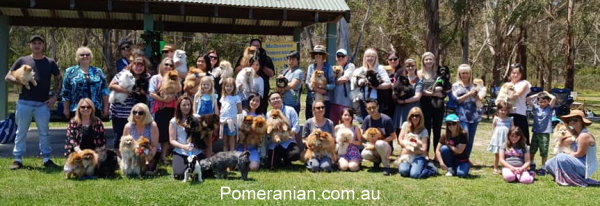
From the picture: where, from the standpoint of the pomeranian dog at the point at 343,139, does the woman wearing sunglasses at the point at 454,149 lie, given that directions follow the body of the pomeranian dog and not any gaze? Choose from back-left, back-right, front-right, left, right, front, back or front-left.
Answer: left

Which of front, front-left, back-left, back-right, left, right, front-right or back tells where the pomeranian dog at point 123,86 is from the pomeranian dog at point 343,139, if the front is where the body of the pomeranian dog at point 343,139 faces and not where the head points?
right

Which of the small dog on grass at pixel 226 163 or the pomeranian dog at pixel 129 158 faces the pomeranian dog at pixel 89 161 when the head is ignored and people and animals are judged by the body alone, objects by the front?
the small dog on grass

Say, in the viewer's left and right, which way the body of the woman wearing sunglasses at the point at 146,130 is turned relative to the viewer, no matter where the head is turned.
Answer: facing the viewer

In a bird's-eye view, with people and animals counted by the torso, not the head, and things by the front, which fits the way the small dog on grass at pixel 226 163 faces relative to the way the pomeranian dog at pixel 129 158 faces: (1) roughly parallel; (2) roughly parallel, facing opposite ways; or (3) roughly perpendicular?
roughly perpendicular

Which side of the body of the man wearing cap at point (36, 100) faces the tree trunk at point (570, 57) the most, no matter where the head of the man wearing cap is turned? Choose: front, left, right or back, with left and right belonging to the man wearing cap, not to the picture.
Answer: left

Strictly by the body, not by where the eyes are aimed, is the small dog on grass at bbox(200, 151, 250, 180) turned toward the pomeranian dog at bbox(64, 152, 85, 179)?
yes

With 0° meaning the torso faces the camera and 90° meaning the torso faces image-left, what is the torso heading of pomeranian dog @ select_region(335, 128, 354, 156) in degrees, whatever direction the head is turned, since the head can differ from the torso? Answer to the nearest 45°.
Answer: approximately 0°

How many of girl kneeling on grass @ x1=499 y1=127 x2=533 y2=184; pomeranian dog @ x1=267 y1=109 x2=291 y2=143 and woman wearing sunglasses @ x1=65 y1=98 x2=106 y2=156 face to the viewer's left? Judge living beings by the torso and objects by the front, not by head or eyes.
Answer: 0

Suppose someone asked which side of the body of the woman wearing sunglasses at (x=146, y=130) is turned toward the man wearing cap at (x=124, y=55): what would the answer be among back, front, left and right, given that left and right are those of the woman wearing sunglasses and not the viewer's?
back

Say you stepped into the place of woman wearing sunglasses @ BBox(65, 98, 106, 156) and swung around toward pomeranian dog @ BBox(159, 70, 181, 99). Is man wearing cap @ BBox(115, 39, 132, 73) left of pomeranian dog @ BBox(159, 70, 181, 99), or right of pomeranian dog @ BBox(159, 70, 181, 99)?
left

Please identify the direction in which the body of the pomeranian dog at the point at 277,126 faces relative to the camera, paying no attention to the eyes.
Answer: toward the camera
